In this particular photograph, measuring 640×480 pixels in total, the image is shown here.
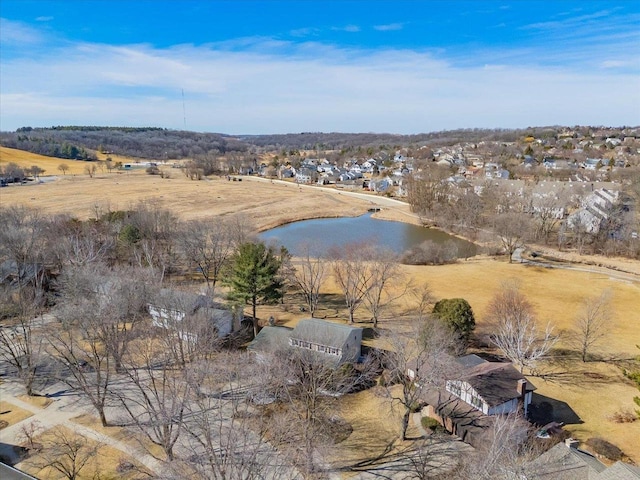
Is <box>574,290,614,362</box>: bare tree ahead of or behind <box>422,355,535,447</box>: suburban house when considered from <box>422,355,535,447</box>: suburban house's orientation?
behind

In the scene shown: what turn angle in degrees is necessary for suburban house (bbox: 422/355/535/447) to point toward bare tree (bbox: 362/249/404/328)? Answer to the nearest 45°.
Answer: approximately 90° to its right

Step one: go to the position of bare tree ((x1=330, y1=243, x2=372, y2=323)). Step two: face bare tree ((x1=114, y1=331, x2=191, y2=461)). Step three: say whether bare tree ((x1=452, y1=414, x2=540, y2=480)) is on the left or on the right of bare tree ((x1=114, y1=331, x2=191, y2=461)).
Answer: left

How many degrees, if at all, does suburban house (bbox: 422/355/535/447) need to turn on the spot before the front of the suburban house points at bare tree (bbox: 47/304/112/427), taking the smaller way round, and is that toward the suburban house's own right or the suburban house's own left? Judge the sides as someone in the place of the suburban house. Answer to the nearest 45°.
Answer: approximately 45° to the suburban house's own right

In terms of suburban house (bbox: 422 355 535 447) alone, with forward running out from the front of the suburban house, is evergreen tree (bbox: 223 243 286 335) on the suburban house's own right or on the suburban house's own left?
on the suburban house's own right

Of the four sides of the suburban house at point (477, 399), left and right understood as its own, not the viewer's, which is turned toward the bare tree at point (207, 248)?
right

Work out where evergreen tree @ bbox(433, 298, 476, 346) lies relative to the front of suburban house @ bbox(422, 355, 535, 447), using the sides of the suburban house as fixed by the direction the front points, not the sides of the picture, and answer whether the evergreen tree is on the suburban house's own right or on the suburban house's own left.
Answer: on the suburban house's own right

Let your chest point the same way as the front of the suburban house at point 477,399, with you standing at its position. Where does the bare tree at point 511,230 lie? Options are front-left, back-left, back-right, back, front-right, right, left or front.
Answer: back-right

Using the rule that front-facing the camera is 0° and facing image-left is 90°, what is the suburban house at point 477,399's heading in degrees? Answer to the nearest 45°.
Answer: approximately 45°

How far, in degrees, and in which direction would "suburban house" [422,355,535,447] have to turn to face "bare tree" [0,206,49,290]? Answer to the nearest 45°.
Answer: approximately 45° to its right
